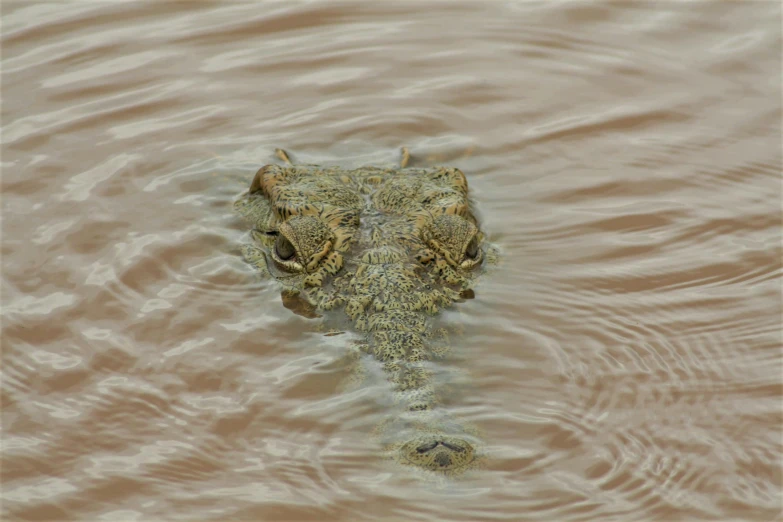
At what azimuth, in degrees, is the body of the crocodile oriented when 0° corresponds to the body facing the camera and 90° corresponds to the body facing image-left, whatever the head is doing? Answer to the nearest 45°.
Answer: approximately 0°
